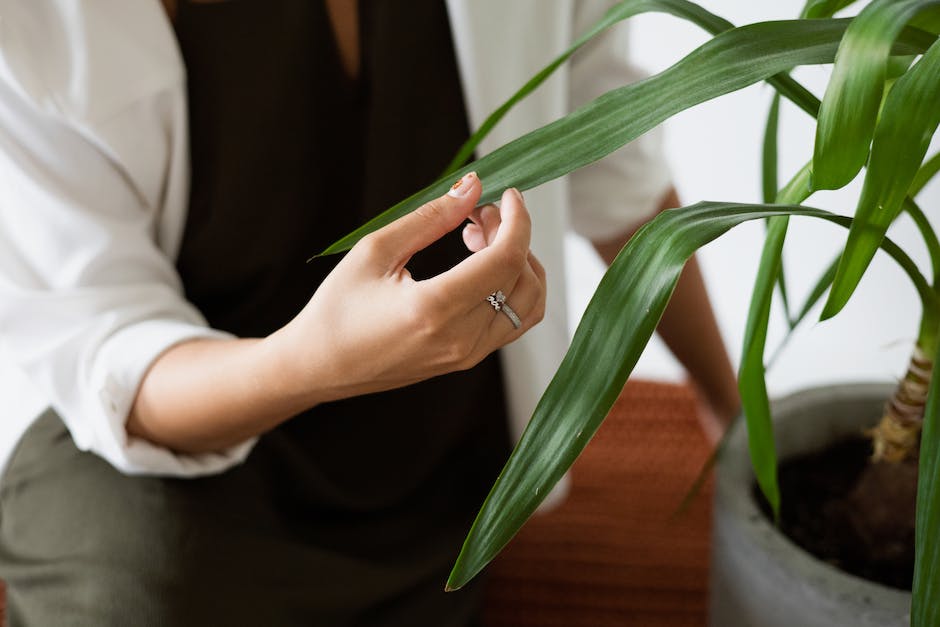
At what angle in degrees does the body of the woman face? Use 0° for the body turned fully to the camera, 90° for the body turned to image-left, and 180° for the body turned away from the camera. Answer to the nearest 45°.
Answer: approximately 315°
